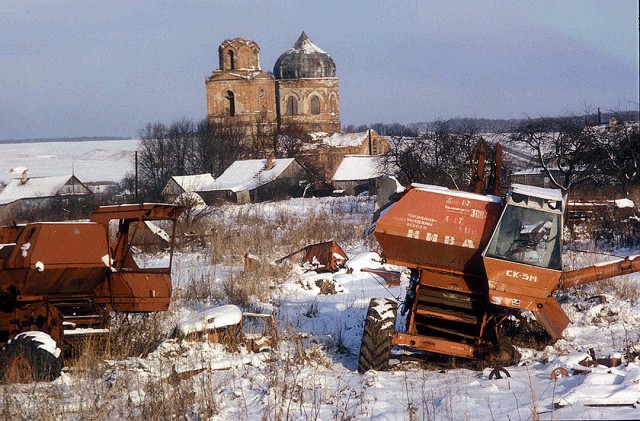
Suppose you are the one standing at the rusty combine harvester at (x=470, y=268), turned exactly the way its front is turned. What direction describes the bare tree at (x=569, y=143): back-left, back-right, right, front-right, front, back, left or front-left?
back

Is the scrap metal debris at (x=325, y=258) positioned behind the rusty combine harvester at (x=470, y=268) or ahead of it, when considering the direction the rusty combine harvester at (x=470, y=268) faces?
behind

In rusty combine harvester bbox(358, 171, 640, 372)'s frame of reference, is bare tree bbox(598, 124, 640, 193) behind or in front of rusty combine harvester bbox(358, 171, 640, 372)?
behind

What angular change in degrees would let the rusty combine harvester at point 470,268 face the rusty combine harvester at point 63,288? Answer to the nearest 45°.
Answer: approximately 90° to its right

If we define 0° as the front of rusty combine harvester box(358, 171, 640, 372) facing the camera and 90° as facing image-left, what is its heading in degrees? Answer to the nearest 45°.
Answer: approximately 0°
